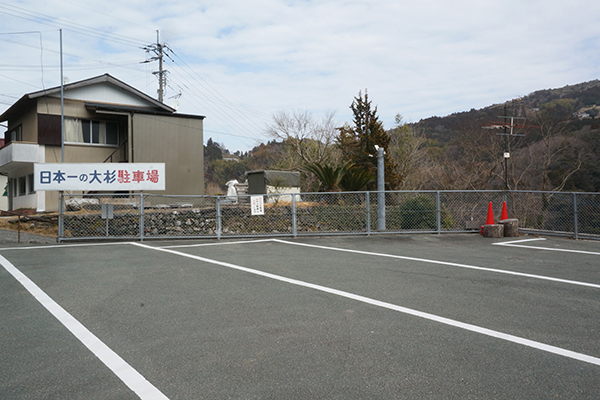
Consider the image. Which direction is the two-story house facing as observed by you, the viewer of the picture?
facing the viewer and to the left of the viewer

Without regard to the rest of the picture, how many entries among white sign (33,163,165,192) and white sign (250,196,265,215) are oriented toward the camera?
2

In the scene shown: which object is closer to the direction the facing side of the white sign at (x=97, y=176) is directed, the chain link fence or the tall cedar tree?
the chain link fence

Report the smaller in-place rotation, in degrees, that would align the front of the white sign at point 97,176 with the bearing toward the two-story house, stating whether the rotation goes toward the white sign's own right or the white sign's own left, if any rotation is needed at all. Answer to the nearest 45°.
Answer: approximately 180°

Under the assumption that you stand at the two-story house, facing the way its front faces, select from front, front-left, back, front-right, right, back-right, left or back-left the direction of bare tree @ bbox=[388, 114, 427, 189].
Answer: back-left

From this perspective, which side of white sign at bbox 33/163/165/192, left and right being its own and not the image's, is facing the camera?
front

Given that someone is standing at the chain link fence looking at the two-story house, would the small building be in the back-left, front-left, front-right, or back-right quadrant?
front-right

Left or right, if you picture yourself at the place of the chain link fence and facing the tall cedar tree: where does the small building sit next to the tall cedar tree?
left

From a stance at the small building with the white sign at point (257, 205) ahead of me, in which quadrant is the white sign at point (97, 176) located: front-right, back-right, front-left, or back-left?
front-right

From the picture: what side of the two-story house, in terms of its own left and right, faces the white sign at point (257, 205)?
left

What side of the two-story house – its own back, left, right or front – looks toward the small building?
left

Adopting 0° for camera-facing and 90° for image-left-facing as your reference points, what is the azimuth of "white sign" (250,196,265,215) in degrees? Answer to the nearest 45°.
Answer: approximately 0°

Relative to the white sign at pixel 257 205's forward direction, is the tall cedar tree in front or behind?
behind
